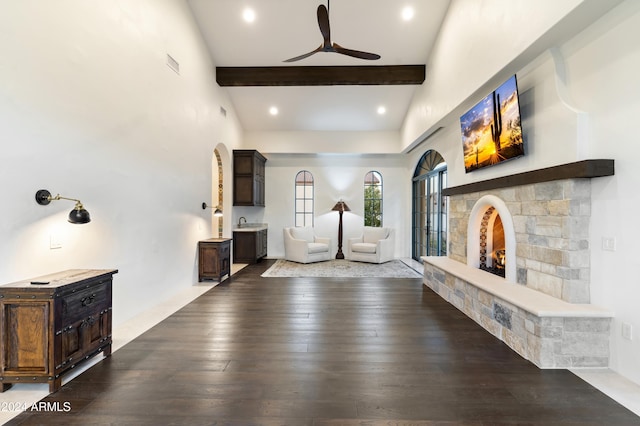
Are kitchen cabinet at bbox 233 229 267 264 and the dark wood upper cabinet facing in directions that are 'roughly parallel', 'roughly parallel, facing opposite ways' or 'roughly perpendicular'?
roughly parallel

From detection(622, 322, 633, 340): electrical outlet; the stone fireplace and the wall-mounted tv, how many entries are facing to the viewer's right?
0

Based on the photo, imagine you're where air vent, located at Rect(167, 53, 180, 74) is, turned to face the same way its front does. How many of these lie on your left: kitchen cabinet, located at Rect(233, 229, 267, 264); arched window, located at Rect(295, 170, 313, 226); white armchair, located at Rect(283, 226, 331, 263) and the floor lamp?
4

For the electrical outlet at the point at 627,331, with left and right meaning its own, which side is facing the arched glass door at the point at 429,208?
right

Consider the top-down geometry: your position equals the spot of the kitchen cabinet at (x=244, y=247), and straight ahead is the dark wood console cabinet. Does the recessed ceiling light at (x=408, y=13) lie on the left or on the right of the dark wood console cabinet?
left

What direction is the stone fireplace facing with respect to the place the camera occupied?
facing the viewer and to the left of the viewer

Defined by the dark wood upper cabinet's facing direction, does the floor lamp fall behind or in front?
in front

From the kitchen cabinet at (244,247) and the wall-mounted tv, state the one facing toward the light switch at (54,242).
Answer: the wall-mounted tv

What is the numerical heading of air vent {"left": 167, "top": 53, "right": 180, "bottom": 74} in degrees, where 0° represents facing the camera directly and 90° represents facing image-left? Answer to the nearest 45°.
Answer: approximately 315°

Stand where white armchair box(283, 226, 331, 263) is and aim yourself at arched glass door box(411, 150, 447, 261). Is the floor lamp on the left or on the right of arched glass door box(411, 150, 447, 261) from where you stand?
left

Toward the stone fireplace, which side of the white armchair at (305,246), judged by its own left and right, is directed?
front

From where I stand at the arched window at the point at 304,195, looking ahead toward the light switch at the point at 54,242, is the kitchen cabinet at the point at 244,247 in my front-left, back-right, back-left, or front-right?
front-right

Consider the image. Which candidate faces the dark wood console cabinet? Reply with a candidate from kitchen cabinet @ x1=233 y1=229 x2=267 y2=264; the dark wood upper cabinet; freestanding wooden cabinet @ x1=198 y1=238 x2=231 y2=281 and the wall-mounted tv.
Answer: the wall-mounted tv

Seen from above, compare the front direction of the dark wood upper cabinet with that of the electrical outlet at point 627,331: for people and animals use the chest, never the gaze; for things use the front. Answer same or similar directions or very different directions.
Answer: very different directions

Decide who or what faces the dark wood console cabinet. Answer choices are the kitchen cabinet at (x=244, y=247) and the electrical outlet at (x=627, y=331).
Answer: the electrical outlet

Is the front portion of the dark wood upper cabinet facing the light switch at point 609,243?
no

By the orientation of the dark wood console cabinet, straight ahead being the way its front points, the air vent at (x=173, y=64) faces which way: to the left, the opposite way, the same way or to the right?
the same way
